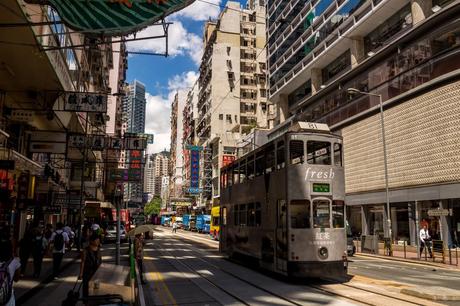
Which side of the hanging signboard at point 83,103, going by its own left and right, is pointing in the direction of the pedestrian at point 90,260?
front

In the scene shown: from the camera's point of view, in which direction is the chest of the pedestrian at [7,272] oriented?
away from the camera

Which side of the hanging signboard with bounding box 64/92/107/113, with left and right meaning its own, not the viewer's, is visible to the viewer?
front

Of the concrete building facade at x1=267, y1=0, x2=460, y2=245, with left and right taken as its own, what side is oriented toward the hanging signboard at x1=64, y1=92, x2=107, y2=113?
front

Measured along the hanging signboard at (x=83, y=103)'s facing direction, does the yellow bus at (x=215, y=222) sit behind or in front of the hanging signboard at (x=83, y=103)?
behind

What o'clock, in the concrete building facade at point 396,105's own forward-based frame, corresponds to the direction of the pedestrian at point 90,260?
The pedestrian is roughly at 11 o'clock from the concrete building facade.

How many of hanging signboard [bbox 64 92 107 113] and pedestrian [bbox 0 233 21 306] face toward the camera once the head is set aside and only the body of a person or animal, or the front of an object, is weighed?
1

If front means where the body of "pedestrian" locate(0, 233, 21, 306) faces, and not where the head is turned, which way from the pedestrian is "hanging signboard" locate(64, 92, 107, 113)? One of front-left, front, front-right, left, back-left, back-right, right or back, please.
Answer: front

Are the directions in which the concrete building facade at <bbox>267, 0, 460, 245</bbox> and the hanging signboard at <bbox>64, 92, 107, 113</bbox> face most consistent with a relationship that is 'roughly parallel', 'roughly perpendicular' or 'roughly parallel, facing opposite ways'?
roughly perpendicular
